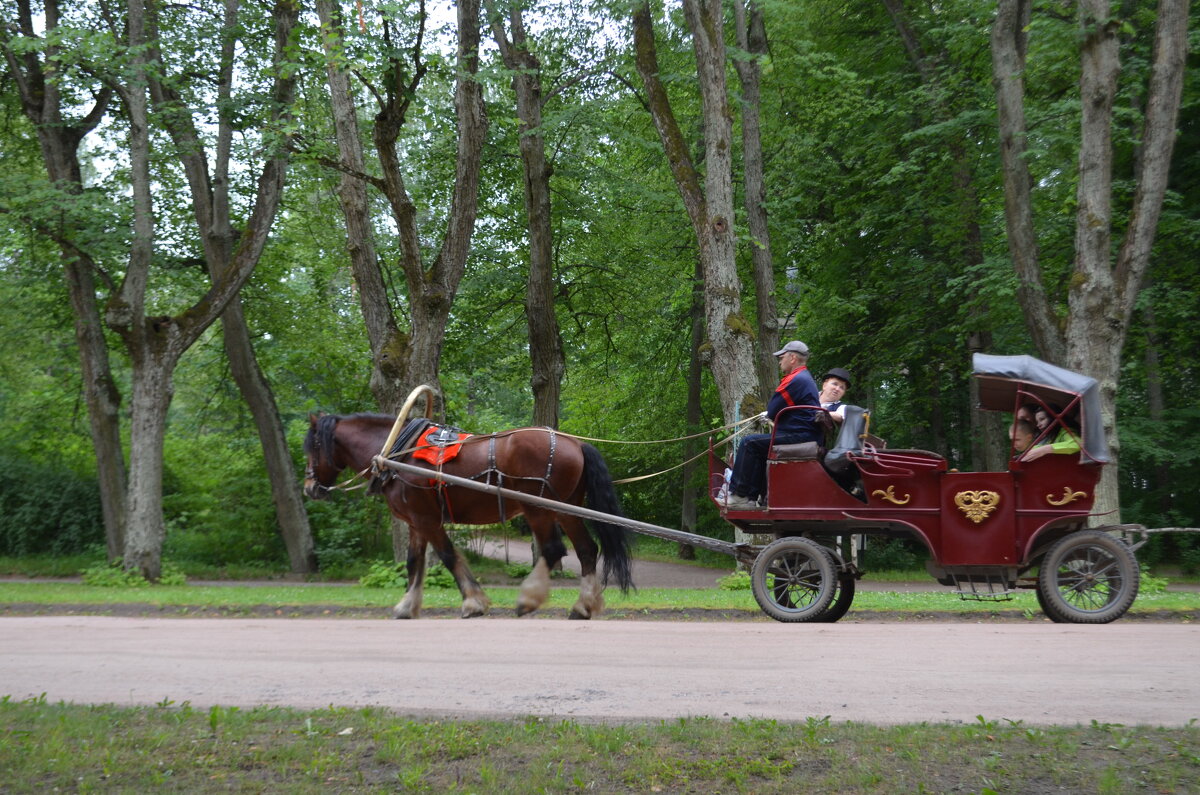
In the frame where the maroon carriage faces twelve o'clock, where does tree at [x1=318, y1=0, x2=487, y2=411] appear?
The tree is roughly at 1 o'clock from the maroon carriage.

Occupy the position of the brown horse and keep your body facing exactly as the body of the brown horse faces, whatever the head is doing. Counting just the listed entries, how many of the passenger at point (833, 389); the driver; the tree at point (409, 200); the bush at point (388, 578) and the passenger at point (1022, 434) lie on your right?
2

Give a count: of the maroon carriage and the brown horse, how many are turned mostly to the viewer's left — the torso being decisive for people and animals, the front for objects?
2

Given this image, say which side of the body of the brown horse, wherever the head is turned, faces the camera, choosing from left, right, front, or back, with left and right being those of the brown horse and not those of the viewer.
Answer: left

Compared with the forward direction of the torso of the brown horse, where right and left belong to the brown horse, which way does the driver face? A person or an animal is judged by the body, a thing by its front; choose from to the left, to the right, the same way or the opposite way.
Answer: the same way

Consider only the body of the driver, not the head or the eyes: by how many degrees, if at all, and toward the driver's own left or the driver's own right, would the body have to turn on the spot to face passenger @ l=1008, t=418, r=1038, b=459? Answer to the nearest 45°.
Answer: approximately 180°

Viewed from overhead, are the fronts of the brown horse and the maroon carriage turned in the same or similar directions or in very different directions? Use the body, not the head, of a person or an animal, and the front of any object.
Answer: same or similar directions

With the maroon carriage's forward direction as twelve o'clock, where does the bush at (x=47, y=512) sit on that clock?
The bush is roughly at 1 o'clock from the maroon carriage.

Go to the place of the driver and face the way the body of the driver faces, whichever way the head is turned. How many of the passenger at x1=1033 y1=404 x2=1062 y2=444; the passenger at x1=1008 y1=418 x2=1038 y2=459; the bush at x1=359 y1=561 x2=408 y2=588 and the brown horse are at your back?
2

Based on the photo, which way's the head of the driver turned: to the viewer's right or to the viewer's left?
to the viewer's left

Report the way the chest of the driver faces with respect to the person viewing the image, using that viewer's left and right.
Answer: facing to the left of the viewer

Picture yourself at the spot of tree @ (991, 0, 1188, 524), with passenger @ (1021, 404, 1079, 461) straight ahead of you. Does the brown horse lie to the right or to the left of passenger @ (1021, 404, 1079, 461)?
right

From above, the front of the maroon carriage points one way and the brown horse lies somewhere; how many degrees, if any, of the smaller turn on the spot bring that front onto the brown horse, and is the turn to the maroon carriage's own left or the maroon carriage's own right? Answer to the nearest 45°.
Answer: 0° — it already faces it

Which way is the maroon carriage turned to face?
to the viewer's left

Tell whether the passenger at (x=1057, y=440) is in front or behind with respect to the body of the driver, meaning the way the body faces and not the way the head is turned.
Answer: behind

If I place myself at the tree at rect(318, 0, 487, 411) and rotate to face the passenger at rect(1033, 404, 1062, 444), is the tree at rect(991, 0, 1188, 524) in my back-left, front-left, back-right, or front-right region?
front-left
